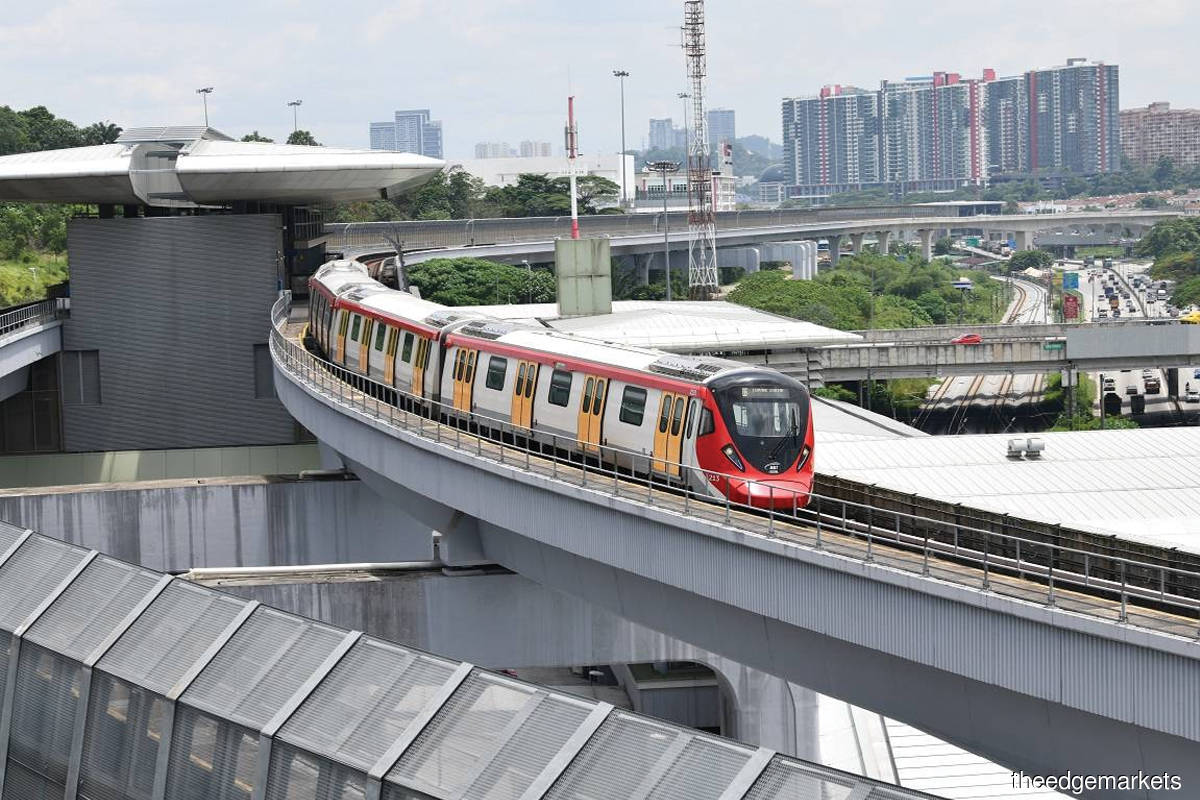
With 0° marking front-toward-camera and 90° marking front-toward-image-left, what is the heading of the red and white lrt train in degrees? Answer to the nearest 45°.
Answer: approximately 315°
